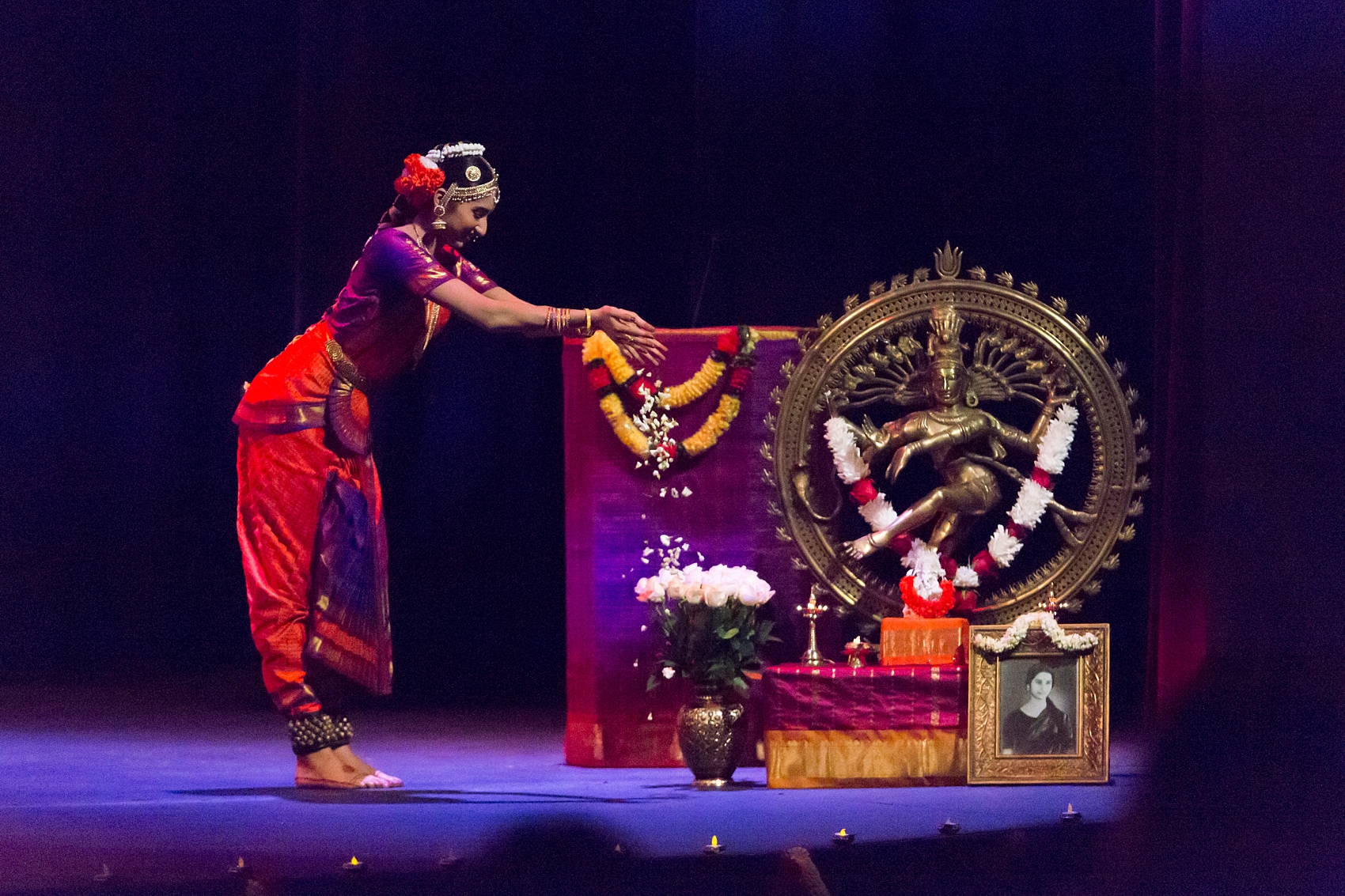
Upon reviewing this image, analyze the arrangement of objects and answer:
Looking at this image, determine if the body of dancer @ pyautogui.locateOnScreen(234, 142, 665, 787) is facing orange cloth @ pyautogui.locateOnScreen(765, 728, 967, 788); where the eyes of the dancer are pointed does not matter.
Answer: yes

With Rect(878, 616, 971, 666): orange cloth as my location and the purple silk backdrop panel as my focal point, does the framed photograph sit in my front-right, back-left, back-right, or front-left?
back-left

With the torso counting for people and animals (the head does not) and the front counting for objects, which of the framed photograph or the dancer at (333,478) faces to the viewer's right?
the dancer

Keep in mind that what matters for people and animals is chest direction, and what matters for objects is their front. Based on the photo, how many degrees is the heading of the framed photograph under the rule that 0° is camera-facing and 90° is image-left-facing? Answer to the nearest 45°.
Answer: approximately 0°

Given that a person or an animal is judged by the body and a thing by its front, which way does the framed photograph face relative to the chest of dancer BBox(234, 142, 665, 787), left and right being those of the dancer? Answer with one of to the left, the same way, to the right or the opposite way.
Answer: to the right

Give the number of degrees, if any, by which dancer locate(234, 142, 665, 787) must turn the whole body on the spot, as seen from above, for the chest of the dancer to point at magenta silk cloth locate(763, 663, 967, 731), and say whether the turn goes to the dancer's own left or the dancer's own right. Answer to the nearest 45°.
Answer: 0° — they already face it

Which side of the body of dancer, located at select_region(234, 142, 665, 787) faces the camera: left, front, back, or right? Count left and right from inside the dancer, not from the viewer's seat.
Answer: right

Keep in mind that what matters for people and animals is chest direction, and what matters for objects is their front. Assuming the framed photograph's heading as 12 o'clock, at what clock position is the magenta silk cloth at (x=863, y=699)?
The magenta silk cloth is roughly at 3 o'clock from the framed photograph.

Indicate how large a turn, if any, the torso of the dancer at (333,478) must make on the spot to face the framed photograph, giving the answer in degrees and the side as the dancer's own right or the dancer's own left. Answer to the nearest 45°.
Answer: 0° — they already face it

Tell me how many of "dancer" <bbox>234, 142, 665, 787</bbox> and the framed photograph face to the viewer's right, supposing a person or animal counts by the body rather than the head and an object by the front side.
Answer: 1
